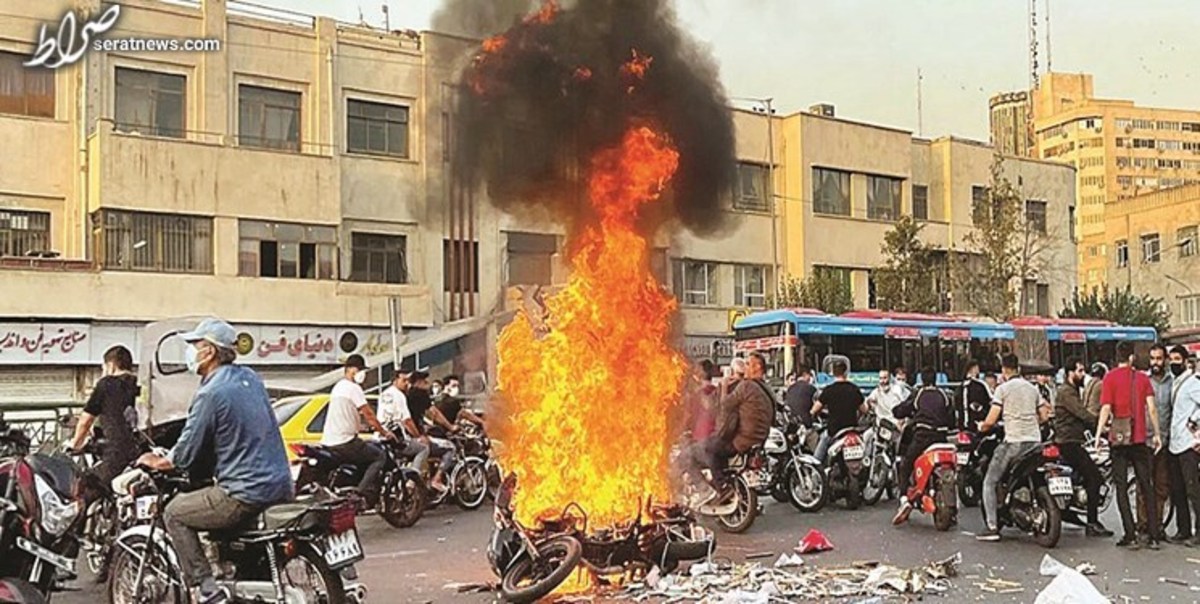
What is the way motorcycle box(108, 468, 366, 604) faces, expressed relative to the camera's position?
facing away from the viewer and to the left of the viewer

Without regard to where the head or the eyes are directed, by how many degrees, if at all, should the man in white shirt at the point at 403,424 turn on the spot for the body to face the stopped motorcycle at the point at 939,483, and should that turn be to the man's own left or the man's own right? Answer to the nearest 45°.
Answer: approximately 45° to the man's own right

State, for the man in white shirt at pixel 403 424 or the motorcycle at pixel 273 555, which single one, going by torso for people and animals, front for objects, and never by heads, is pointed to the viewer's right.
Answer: the man in white shirt

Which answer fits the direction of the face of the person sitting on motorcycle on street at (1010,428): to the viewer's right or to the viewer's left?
to the viewer's left

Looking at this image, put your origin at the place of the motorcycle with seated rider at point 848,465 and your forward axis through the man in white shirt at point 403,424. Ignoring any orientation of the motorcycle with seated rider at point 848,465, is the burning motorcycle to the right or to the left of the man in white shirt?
left

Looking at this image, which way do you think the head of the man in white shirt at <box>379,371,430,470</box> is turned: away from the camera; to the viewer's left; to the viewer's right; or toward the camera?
to the viewer's right

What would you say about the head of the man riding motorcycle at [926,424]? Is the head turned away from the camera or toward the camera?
away from the camera

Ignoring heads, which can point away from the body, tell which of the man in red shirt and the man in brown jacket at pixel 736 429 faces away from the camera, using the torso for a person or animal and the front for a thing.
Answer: the man in red shirt

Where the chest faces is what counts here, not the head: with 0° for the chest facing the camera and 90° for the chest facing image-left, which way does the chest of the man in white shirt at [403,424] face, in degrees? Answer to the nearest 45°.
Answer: approximately 270°

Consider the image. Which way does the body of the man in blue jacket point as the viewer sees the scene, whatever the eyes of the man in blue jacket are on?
to the viewer's left

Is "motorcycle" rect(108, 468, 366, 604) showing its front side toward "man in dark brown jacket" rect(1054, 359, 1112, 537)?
no

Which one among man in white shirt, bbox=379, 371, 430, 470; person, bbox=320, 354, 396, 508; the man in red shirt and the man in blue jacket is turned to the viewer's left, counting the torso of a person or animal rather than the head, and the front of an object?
the man in blue jacket

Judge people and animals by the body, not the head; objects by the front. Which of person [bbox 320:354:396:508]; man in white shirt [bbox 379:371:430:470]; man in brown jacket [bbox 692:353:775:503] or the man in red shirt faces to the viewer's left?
the man in brown jacket

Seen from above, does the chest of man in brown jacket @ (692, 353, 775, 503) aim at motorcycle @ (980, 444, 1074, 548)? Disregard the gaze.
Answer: no

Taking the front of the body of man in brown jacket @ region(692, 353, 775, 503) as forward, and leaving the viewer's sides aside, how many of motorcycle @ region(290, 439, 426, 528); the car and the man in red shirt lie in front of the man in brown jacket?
2

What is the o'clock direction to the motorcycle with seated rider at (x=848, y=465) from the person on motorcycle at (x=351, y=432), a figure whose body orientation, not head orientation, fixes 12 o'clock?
The motorcycle with seated rider is roughly at 12 o'clock from the person on motorcycle.

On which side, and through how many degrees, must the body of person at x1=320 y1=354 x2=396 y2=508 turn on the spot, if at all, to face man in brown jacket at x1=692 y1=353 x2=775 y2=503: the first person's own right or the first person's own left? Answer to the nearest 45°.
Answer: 0° — they already face them
